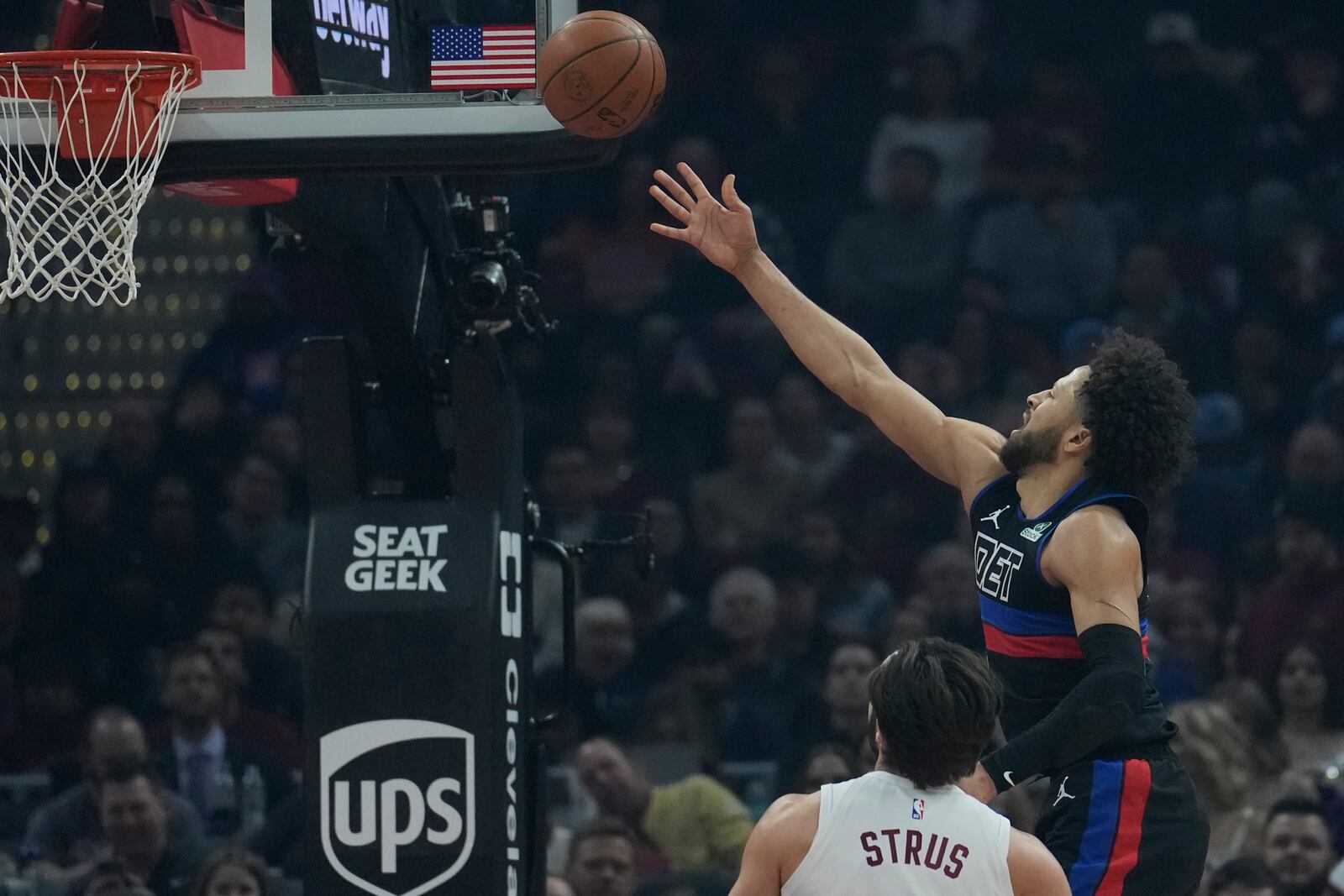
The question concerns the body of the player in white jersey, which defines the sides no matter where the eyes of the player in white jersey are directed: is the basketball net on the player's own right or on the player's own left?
on the player's own left

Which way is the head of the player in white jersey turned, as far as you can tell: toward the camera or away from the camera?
away from the camera

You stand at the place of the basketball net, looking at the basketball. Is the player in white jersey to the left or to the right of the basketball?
right

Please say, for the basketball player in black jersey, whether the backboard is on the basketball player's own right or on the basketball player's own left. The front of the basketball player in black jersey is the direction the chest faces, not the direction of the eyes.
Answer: on the basketball player's own right

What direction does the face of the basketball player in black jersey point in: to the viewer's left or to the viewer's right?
to the viewer's left

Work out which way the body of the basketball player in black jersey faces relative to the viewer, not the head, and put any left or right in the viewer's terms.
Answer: facing the viewer and to the left of the viewer

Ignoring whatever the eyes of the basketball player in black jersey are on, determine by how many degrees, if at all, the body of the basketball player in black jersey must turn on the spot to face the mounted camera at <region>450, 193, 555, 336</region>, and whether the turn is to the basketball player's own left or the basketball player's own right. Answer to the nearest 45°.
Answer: approximately 90° to the basketball player's own right

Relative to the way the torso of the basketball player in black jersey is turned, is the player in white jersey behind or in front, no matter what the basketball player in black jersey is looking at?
in front

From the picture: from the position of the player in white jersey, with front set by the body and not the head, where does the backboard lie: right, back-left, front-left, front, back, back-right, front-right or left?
front-left

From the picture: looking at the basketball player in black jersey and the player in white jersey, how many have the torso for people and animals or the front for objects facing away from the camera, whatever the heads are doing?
1

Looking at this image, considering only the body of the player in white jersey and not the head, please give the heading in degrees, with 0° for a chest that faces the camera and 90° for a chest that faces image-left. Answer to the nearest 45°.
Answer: approximately 180°

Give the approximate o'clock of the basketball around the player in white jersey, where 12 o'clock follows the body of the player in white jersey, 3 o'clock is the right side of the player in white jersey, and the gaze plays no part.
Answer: The basketball is roughly at 11 o'clock from the player in white jersey.
